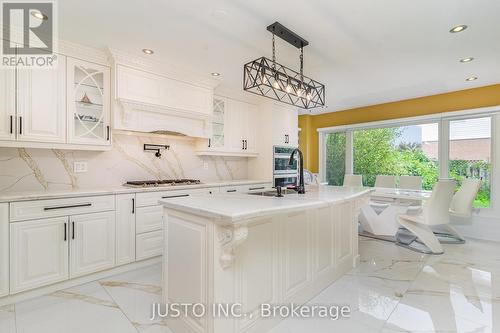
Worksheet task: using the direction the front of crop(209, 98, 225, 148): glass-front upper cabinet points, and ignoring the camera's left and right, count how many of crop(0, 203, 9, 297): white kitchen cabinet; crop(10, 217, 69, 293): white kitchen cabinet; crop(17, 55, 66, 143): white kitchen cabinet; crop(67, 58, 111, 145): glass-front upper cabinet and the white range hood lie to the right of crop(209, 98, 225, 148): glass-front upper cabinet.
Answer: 5

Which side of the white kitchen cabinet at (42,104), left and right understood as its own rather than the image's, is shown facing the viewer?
front

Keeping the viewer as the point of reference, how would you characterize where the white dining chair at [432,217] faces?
facing to the left of the viewer

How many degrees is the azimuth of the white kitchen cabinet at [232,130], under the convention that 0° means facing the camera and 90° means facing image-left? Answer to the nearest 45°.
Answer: approximately 315°

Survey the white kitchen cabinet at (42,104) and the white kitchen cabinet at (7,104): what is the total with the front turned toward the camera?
2

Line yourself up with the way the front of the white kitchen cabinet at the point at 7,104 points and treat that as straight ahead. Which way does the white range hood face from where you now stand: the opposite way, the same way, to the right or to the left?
the same way

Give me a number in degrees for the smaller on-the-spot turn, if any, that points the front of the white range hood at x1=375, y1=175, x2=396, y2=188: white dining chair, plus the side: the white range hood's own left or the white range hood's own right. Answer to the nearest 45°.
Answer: approximately 45° to the white range hood's own left

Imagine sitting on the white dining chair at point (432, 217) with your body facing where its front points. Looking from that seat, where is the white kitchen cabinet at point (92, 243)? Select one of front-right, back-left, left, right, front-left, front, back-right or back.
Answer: front-left

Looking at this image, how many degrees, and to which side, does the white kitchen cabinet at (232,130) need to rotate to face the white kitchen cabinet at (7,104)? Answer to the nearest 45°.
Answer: approximately 90° to its right

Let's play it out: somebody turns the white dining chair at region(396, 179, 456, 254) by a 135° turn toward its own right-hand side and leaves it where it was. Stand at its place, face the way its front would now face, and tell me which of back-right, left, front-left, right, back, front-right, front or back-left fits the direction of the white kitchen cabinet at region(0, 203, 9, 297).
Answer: back

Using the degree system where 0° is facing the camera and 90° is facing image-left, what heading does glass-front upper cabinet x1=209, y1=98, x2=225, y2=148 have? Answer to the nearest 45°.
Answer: approximately 315°

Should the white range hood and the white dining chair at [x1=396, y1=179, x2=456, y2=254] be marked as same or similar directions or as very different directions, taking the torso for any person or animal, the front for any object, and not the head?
very different directions

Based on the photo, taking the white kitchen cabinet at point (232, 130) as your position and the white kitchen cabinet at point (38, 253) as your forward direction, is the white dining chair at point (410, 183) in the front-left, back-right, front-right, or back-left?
back-left

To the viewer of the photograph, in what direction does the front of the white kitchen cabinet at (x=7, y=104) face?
facing the viewer

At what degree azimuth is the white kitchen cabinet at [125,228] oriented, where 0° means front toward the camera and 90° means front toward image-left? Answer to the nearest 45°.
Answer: approximately 315°
